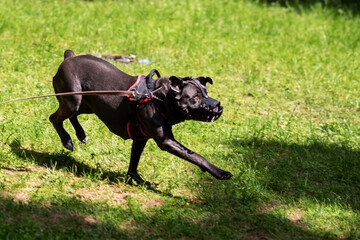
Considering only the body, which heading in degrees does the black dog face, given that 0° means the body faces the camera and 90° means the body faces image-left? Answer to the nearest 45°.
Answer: approximately 270°
